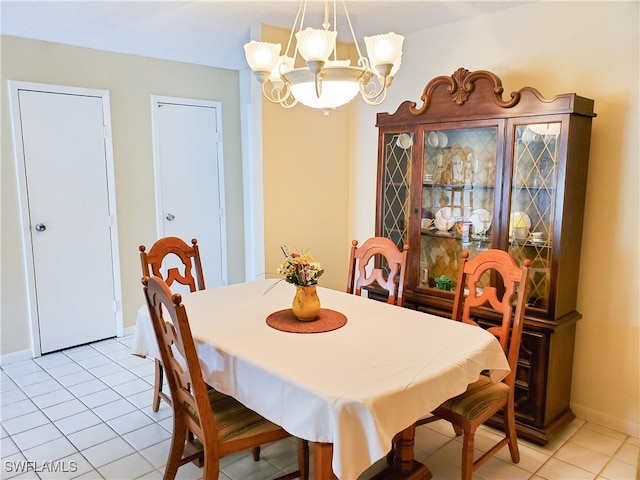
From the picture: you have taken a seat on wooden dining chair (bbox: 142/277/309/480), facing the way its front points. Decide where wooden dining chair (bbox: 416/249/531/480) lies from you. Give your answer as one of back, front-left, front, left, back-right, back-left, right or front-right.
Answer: front-right

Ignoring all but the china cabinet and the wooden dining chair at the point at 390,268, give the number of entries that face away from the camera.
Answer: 0

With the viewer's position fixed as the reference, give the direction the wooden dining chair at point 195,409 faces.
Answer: facing away from the viewer and to the right of the viewer

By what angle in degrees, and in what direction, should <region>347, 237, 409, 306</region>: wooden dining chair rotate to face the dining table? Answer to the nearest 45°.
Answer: approximately 45° to its left

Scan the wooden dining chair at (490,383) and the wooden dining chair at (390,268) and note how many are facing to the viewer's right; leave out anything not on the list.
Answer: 0

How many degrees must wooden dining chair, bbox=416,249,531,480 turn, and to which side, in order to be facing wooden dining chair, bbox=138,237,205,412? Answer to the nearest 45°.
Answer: approximately 45° to its right

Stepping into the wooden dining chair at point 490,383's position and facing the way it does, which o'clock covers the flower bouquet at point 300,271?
The flower bouquet is roughly at 1 o'clock from the wooden dining chair.

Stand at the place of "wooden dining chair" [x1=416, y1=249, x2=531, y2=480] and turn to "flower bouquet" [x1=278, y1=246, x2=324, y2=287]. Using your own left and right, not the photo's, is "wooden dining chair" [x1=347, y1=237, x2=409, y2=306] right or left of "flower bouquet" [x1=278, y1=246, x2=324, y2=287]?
right

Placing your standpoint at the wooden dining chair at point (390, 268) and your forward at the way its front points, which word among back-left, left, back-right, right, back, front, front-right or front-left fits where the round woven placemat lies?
front

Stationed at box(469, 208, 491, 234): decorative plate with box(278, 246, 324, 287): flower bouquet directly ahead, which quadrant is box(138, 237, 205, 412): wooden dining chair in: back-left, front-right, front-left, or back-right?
front-right

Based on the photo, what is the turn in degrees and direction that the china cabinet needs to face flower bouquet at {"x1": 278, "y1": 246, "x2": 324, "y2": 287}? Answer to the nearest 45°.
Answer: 0° — it already faces it

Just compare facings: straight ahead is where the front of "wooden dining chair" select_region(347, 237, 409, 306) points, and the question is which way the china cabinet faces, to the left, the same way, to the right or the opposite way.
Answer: the same way

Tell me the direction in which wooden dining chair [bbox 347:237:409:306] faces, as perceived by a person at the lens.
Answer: facing the viewer and to the left of the viewer

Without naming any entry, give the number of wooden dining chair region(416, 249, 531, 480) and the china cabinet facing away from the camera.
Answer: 0
